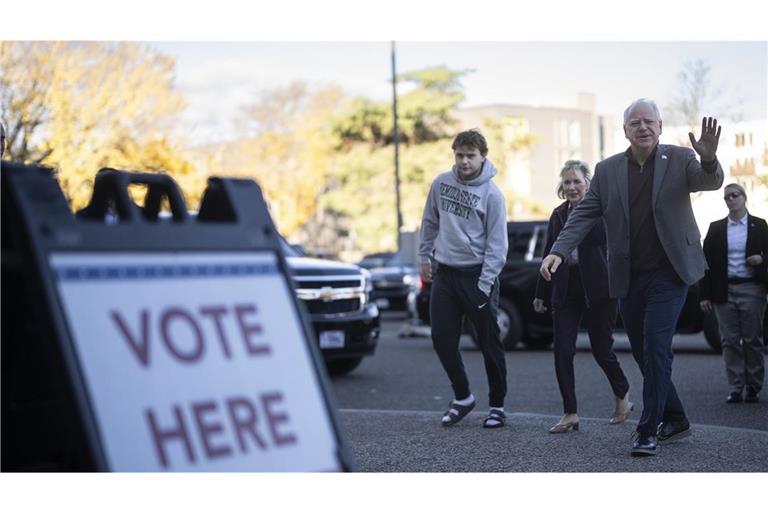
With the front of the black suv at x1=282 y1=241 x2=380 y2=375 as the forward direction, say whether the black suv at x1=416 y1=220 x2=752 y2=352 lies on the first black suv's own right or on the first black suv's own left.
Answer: on the first black suv's own left

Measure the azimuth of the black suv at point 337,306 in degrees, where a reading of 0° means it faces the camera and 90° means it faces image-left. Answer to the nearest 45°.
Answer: approximately 315°

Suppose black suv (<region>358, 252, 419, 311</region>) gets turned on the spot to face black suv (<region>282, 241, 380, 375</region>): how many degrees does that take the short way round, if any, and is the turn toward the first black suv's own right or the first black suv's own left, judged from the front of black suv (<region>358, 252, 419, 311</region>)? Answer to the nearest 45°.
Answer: approximately 45° to the first black suv's own right

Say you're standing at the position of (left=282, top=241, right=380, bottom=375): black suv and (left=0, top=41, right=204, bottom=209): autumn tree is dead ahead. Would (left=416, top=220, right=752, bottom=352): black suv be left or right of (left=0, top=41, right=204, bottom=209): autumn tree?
right

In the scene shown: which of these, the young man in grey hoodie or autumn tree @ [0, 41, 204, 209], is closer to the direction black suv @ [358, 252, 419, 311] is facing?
the young man in grey hoodie
